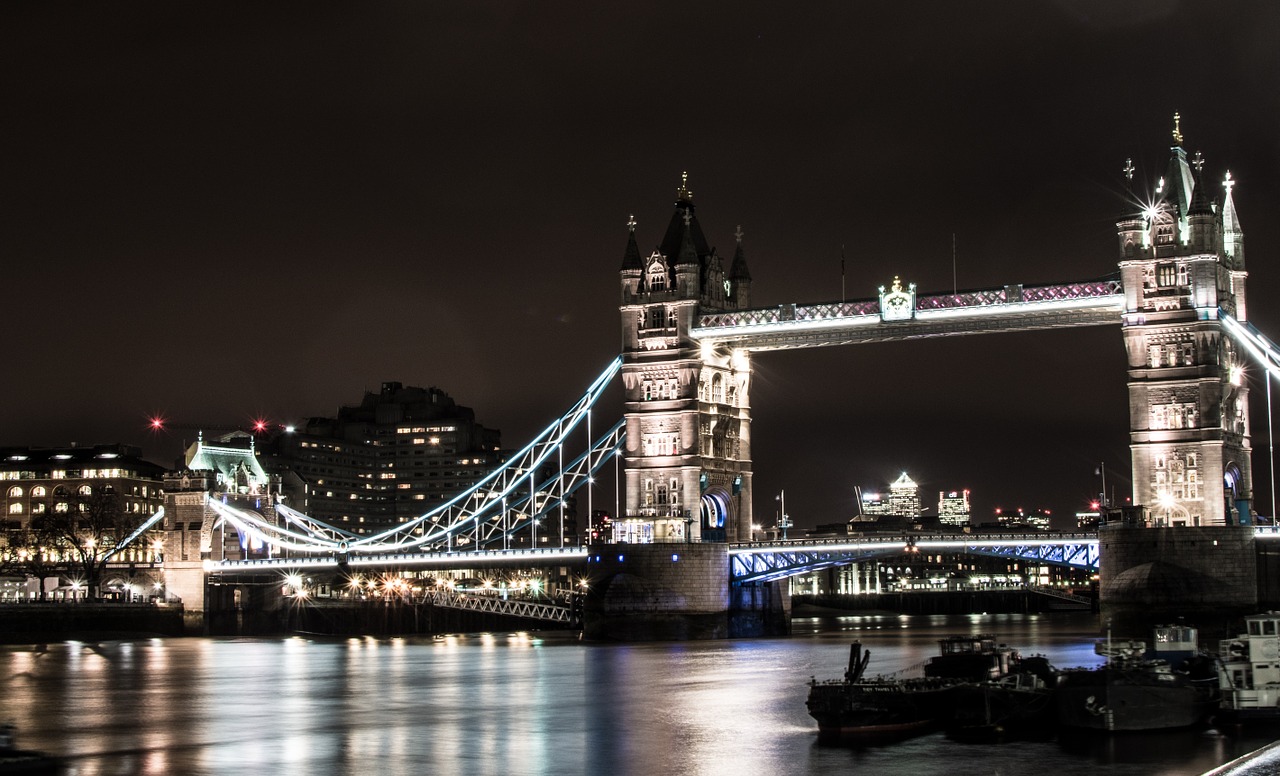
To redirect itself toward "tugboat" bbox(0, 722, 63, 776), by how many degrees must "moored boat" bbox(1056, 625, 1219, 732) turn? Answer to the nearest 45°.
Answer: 0° — it already faces it

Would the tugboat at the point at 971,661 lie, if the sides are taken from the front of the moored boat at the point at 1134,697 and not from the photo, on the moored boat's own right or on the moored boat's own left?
on the moored boat's own right

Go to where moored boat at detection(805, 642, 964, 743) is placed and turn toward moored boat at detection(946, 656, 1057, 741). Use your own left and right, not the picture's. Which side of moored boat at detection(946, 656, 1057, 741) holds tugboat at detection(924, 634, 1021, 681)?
left

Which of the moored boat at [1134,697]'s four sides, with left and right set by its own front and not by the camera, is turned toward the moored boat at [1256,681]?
back

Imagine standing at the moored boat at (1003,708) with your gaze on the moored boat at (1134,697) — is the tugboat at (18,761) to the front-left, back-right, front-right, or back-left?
back-right

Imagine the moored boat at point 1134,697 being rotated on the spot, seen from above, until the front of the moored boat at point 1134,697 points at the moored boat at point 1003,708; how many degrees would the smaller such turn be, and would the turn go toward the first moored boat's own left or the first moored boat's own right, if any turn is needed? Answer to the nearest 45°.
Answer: approximately 45° to the first moored boat's own right

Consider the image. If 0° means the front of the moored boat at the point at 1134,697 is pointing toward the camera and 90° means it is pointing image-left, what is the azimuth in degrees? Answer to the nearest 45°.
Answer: approximately 45°
